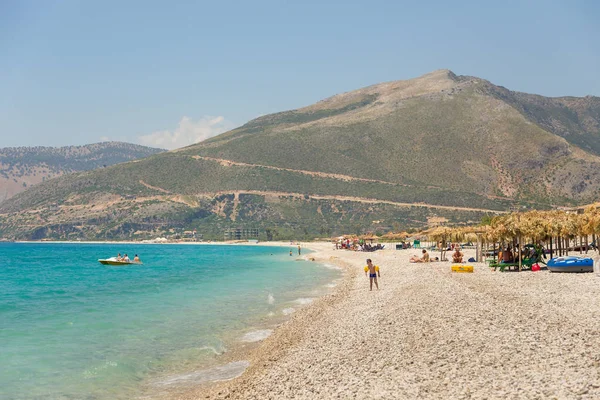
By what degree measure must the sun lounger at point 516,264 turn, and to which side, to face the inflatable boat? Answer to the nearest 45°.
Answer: approximately 135° to its left

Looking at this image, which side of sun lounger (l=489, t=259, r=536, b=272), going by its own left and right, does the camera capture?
left
